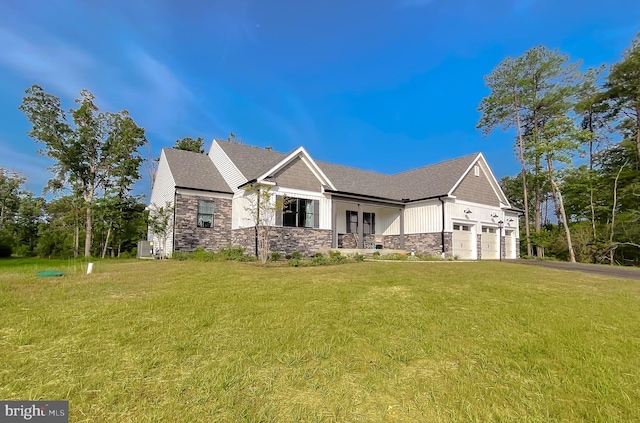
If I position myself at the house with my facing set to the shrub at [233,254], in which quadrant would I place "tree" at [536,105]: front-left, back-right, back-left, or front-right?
back-left

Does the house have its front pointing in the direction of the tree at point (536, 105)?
no

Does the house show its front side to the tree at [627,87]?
no

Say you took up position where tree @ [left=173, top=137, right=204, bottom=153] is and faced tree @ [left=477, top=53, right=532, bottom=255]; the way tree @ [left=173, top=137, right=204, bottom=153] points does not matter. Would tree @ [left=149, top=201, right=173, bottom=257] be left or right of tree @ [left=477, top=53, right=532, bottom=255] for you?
right

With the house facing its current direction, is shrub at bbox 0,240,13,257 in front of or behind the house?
behind

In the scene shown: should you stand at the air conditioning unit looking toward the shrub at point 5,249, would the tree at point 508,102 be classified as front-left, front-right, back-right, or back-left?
back-right

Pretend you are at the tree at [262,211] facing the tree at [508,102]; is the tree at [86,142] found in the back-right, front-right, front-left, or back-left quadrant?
back-left

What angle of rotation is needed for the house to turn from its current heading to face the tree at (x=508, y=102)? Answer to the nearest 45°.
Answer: approximately 90° to its left

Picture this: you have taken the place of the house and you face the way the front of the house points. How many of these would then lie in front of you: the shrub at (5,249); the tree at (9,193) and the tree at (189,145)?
0

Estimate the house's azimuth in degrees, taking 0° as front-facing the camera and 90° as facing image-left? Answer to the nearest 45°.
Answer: approximately 315°

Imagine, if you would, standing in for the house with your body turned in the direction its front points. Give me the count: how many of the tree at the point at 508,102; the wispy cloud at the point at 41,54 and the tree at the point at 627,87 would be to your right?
1

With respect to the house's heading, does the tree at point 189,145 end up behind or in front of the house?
behind

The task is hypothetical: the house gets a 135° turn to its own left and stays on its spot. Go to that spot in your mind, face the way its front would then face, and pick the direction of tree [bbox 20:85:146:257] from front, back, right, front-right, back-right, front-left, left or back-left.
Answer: left

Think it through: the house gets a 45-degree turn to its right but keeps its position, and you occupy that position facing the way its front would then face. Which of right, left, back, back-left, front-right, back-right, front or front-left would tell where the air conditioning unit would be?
right
